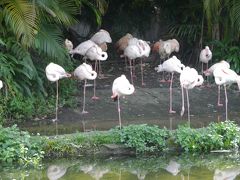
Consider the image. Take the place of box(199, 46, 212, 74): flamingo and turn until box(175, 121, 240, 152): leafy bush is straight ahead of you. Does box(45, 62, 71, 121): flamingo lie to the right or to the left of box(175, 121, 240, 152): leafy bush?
right

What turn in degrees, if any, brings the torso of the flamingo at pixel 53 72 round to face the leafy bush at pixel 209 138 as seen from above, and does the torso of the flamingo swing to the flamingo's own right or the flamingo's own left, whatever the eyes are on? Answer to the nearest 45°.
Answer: approximately 135° to the flamingo's own left

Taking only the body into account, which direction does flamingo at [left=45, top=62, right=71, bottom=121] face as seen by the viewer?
to the viewer's left
